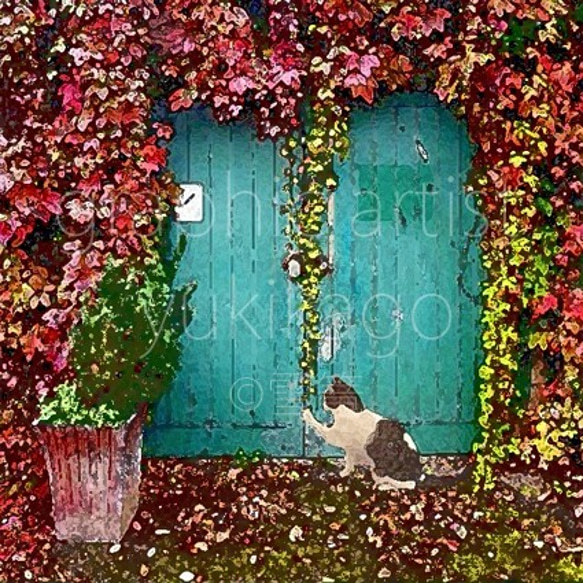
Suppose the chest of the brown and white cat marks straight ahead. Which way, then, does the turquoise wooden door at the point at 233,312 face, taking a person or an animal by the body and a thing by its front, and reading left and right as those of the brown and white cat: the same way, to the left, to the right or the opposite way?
to the left

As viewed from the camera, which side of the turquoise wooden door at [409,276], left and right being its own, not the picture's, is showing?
front

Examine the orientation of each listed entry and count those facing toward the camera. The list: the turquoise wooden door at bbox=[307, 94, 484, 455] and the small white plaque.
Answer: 2

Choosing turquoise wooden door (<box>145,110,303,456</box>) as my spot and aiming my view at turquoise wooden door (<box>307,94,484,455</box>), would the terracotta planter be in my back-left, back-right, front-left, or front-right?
back-right

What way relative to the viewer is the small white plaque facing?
toward the camera

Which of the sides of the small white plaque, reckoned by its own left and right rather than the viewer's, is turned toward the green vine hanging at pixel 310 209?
left

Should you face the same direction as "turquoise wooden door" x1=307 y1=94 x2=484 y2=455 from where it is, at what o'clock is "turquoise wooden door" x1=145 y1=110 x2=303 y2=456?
"turquoise wooden door" x1=145 y1=110 x2=303 y2=456 is roughly at 3 o'clock from "turquoise wooden door" x1=307 y1=94 x2=484 y2=455.

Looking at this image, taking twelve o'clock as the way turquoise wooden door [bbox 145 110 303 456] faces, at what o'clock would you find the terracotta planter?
The terracotta planter is roughly at 1 o'clock from the turquoise wooden door.

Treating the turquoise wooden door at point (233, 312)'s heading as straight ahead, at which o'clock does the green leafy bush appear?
The green leafy bush is roughly at 1 o'clock from the turquoise wooden door.

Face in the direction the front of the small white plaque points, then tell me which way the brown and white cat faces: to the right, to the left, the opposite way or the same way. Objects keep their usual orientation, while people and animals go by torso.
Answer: to the right

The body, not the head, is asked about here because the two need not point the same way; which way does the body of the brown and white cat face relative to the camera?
to the viewer's left

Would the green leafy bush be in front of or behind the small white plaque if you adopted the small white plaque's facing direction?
in front

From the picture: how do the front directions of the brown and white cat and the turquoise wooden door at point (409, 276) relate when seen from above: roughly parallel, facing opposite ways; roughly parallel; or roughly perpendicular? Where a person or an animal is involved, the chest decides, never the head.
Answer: roughly perpendicular

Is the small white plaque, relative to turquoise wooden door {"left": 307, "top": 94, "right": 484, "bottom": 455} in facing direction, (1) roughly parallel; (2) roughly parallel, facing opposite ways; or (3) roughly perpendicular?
roughly parallel

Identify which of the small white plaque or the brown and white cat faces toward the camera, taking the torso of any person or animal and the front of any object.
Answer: the small white plaque

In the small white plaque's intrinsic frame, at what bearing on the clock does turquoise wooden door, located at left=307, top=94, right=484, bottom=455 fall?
The turquoise wooden door is roughly at 9 o'clock from the small white plaque.
